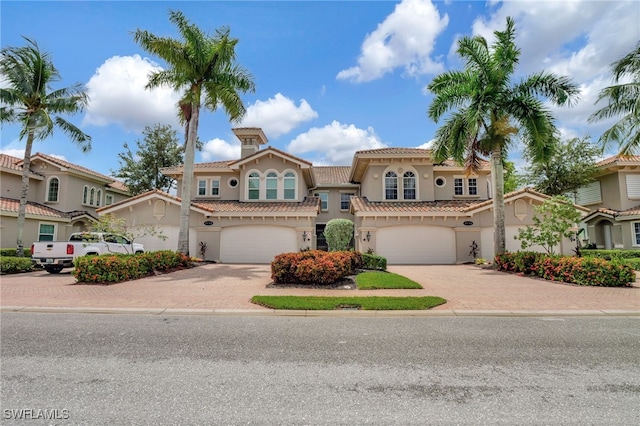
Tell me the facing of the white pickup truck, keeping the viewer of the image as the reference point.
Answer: facing away from the viewer and to the right of the viewer

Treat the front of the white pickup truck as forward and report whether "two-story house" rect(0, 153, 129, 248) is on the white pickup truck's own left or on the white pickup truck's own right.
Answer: on the white pickup truck's own left

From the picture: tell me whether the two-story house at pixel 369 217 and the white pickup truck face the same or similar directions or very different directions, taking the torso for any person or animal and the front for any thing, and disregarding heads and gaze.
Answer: very different directions

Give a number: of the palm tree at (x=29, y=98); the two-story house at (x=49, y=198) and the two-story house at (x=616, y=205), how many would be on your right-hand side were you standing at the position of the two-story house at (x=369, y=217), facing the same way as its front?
2

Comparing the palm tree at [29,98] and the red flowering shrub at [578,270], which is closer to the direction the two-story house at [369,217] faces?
the red flowering shrub

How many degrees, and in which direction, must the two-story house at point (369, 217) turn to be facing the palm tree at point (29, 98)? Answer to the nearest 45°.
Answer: approximately 90° to its right

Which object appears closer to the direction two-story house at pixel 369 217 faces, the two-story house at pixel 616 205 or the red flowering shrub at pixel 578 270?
the red flowering shrub

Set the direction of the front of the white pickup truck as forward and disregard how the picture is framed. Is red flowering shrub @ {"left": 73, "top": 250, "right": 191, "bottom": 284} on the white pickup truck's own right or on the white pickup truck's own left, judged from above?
on the white pickup truck's own right

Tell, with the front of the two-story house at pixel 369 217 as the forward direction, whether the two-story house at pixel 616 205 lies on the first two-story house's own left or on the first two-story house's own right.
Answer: on the first two-story house's own left

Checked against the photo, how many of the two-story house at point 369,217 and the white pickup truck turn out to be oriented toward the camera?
1
